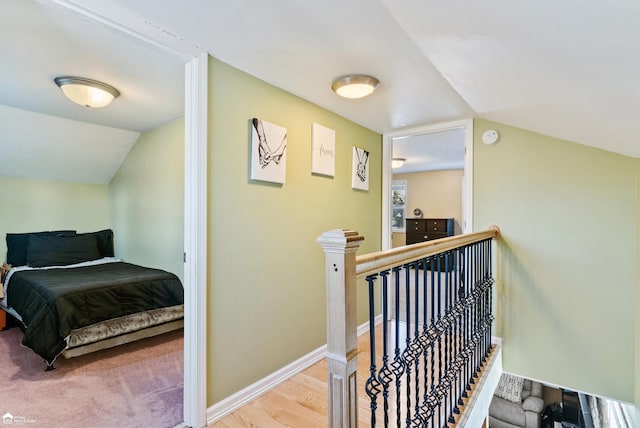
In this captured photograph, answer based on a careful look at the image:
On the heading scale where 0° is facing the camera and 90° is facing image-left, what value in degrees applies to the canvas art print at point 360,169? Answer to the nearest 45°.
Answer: approximately 315°

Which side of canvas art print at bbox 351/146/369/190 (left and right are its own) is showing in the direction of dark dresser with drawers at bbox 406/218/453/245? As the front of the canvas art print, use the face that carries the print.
left

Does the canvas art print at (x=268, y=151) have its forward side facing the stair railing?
yes

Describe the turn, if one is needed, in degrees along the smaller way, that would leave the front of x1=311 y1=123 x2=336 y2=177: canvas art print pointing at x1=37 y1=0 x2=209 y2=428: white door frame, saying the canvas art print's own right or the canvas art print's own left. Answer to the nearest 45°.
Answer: approximately 90° to the canvas art print's own right

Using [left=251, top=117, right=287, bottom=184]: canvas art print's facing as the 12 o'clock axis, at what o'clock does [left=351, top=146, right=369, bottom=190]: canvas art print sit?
[left=351, top=146, right=369, bottom=190]: canvas art print is roughly at 9 o'clock from [left=251, top=117, right=287, bottom=184]: canvas art print.

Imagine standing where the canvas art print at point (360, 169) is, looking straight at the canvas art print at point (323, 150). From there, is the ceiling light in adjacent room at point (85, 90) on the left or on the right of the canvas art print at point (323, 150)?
right

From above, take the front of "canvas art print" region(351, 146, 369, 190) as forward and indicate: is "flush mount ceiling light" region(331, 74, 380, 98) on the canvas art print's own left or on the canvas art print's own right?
on the canvas art print's own right

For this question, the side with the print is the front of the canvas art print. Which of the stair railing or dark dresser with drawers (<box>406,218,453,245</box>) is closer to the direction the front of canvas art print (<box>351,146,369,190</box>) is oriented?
the stair railing

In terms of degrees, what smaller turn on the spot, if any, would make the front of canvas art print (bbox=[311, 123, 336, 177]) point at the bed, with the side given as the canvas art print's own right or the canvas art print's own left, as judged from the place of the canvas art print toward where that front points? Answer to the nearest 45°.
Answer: approximately 135° to the canvas art print's own right

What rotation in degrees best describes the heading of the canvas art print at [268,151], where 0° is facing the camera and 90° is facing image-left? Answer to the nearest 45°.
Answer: approximately 315°

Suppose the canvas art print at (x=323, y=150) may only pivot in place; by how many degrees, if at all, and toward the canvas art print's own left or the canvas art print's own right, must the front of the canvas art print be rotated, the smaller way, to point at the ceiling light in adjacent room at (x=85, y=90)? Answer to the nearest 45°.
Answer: approximately 135° to the canvas art print's own right

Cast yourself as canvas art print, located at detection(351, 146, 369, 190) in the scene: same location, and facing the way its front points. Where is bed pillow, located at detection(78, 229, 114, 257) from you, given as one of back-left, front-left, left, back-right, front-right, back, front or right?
back-right
